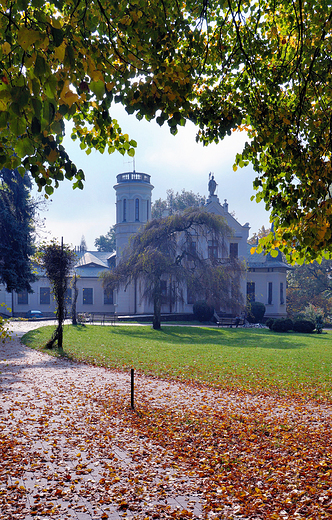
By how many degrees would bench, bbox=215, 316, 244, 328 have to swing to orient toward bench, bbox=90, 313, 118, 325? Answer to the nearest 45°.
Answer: approximately 90° to its right

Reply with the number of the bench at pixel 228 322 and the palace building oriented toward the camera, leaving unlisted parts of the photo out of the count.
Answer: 2

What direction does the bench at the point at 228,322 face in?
toward the camera

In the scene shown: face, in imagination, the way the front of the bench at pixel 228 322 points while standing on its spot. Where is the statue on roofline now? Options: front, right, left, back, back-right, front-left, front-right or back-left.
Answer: back

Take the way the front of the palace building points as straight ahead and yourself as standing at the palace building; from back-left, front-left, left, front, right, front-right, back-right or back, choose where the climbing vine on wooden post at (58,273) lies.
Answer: front

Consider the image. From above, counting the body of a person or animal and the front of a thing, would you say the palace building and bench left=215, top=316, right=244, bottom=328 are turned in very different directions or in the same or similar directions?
same or similar directions

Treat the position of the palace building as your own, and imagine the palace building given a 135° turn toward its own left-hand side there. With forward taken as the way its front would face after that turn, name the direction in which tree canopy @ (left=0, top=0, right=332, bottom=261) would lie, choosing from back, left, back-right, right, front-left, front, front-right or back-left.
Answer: back-right

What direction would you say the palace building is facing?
toward the camera

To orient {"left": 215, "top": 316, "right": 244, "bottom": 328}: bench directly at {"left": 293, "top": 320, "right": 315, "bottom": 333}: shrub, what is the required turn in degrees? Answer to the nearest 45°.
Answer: approximately 45° to its left

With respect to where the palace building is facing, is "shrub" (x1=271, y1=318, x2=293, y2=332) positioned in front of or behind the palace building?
in front
